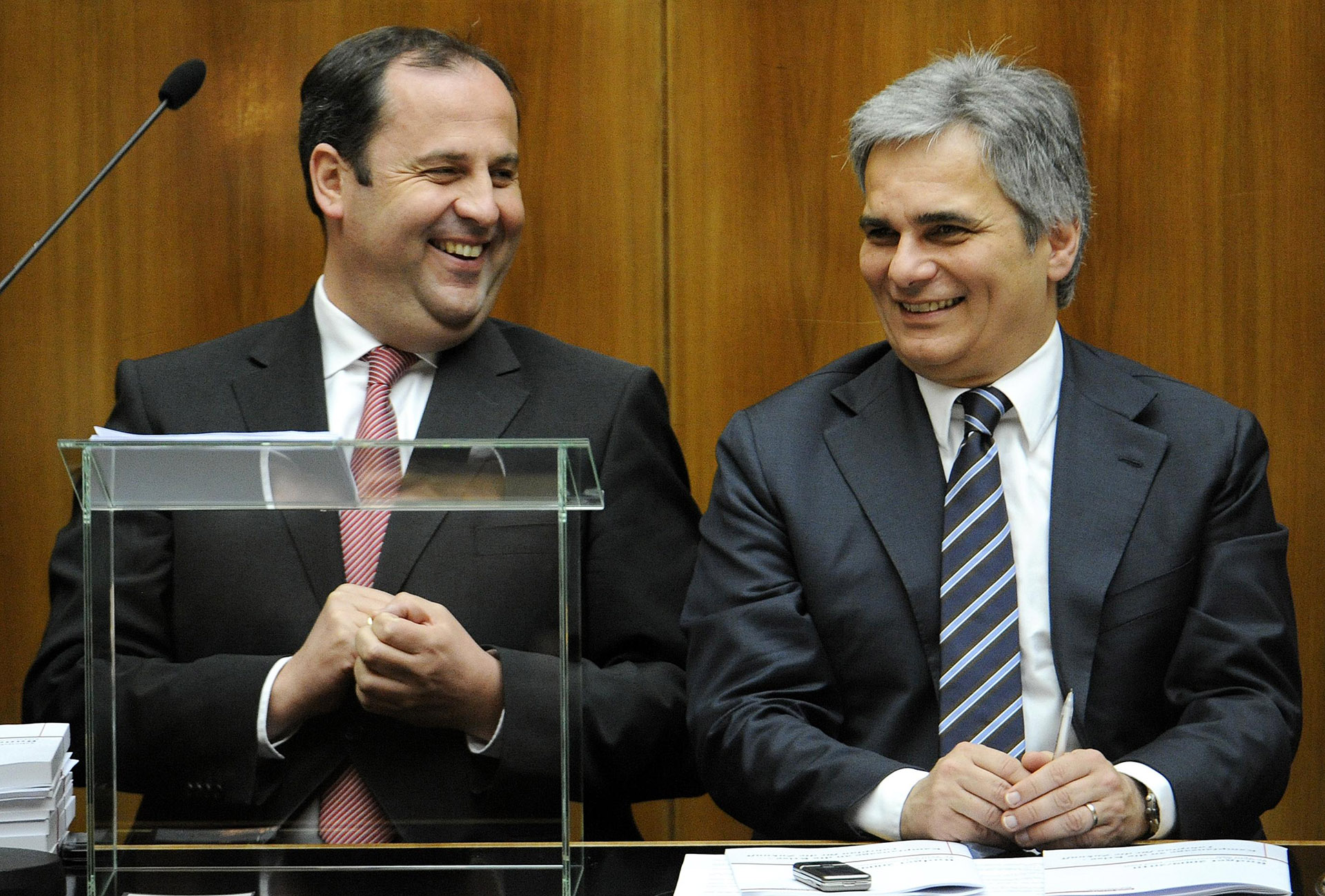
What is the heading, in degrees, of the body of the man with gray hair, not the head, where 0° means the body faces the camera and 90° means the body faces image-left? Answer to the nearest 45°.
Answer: approximately 0°

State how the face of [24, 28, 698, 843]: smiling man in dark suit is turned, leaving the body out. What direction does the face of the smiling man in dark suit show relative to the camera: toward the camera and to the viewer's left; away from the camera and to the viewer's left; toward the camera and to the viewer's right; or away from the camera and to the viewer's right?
toward the camera and to the viewer's right

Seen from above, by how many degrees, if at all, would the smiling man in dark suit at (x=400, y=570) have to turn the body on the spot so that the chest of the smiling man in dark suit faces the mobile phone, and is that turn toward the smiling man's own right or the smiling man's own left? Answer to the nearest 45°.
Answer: approximately 45° to the smiling man's own left

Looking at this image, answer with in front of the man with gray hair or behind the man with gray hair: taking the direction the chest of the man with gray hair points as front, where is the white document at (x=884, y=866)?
in front

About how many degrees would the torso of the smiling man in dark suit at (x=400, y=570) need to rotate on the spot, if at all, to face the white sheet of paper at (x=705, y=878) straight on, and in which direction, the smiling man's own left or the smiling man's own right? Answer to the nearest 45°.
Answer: approximately 45° to the smiling man's own left

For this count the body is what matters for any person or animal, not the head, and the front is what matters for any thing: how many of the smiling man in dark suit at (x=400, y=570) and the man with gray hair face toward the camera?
2

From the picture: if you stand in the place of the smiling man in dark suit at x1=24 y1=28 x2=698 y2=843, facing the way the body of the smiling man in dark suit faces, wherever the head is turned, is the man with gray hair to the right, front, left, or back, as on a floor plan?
left

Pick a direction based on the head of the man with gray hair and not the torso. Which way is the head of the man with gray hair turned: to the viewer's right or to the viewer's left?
to the viewer's left

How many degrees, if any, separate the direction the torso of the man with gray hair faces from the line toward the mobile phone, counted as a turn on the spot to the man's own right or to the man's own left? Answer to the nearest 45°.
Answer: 0° — they already face it
